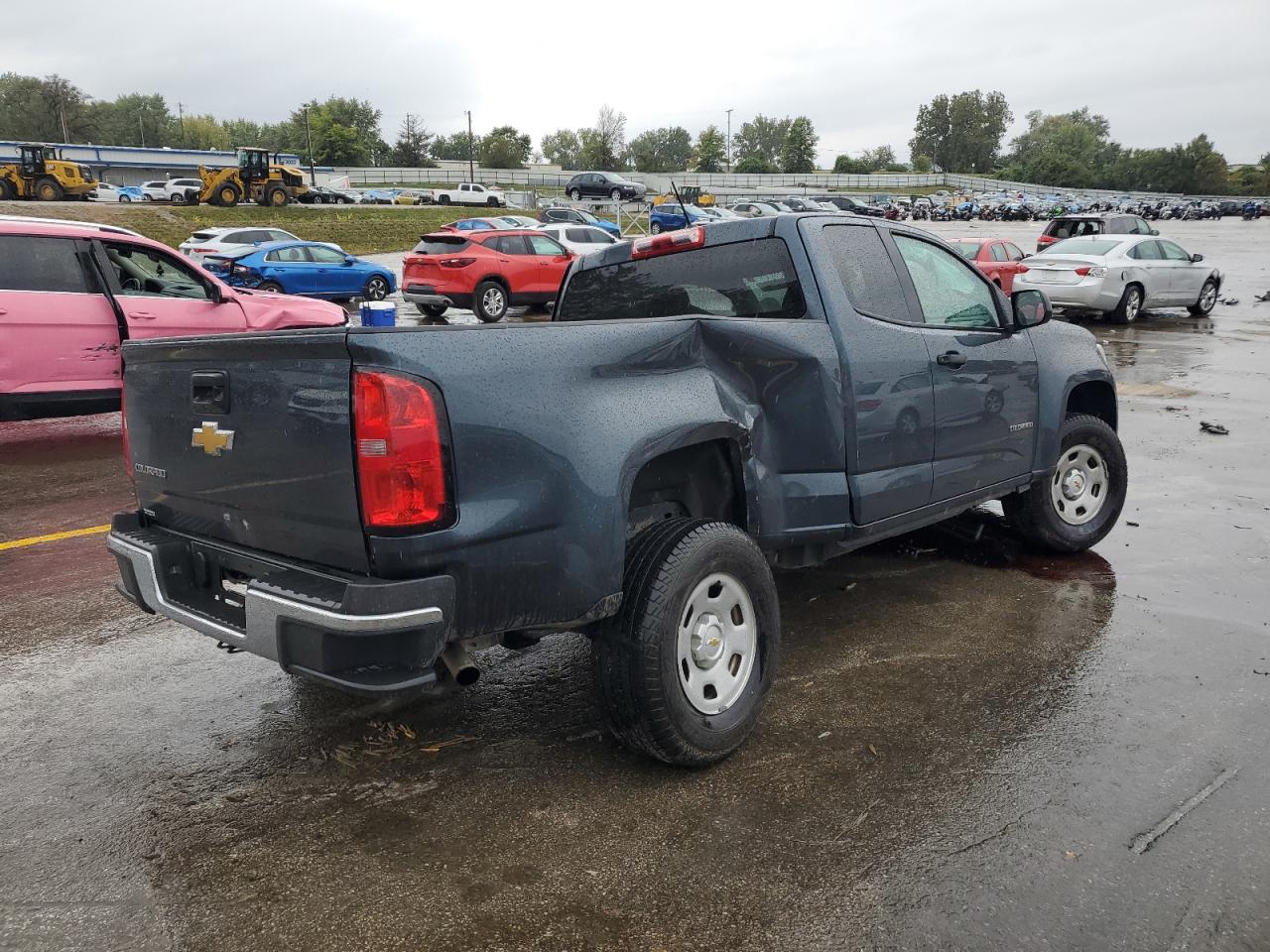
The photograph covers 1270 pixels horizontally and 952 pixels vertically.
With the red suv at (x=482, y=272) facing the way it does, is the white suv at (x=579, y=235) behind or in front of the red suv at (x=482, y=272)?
in front

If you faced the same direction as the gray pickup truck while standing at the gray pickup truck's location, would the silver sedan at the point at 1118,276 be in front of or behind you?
in front

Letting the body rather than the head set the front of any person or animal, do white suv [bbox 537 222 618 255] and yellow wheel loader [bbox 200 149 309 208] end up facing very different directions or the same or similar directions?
very different directions

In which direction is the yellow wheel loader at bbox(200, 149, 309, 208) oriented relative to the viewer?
to the viewer's left

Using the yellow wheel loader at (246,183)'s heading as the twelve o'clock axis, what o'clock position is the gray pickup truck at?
The gray pickup truck is roughly at 9 o'clock from the yellow wheel loader.

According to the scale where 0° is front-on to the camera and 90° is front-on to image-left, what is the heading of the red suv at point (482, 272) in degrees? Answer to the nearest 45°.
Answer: approximately 225°

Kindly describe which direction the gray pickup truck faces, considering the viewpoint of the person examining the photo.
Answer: facing away from the viewer and to the right of the viewer

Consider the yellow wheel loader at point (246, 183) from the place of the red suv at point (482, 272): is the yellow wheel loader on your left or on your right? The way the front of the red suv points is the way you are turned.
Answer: on your left

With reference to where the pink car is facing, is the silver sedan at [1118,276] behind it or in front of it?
in front

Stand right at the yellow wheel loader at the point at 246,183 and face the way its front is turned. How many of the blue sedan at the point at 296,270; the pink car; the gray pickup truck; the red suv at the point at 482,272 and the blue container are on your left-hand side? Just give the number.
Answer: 5

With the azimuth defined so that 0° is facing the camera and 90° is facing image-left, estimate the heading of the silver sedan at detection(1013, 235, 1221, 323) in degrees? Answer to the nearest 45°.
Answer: approximately 225°

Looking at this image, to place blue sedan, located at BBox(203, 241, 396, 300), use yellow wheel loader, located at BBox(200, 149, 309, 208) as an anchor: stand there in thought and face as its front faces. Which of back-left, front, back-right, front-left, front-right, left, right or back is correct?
left
